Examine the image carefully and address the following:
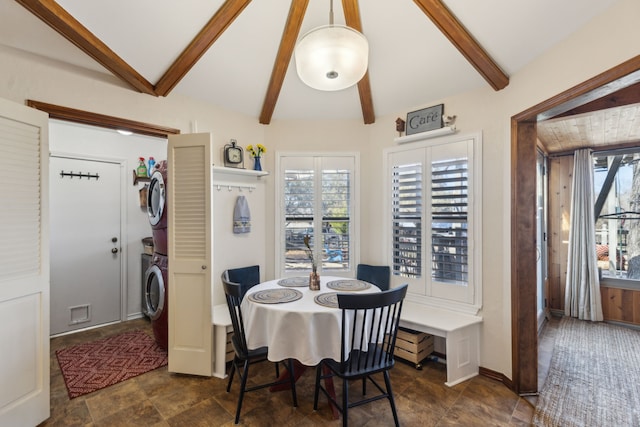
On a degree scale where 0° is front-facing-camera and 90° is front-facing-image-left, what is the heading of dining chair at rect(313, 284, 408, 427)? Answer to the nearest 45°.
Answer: approximately 135°

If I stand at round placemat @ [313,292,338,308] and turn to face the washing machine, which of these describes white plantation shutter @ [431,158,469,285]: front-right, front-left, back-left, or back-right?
back-right

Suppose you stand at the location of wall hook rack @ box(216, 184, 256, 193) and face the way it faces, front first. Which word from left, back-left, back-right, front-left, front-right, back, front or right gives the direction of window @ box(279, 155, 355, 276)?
front-left

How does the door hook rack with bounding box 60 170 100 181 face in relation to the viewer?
toward the camera

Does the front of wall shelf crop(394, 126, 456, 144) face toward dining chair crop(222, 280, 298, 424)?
yes

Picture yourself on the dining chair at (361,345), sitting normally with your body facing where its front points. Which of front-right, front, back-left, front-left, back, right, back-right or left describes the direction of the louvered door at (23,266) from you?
front-left

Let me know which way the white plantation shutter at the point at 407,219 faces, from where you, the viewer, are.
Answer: facing the viewer and to the left of the viewer

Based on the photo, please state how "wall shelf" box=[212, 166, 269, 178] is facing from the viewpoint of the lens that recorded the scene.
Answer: facing the viewer and to the right of the viewer

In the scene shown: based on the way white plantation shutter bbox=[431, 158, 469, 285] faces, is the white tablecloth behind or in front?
in front

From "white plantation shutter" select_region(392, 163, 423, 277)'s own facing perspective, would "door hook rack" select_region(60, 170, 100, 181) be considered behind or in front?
in front

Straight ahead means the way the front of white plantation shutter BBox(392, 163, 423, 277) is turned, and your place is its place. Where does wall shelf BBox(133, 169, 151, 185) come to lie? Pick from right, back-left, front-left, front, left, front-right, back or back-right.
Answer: front-right

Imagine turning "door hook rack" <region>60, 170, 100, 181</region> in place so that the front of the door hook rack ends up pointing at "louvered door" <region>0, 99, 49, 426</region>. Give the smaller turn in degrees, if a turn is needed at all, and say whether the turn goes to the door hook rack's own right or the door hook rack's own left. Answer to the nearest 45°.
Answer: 0° — it already faces it
